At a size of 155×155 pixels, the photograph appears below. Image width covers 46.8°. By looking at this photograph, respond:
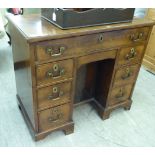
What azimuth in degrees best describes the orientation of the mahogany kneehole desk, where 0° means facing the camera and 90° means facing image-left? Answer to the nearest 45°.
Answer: approximately 315°
